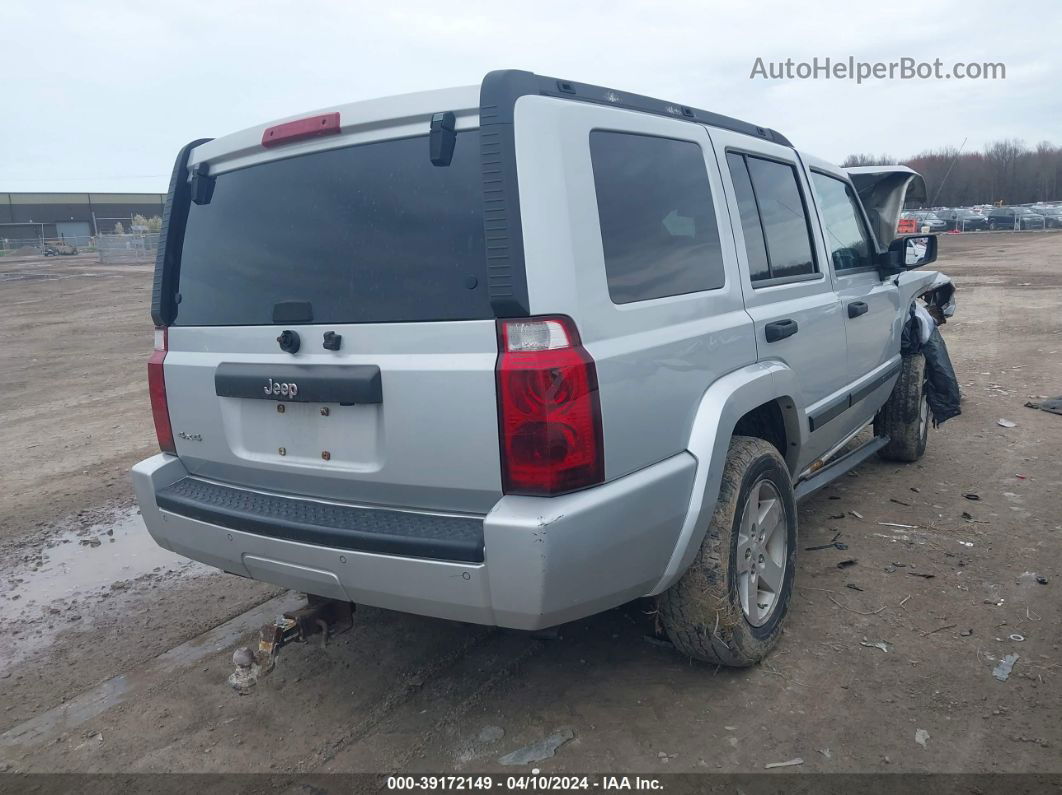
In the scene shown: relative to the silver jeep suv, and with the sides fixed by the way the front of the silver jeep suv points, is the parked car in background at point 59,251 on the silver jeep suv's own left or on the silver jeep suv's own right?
on the silver jeep suv's own left

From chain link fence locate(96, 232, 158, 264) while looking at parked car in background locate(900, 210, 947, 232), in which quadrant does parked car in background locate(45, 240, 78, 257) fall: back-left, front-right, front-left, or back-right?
back-left

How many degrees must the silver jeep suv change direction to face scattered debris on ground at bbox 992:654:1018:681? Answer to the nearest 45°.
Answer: approximately 45° to its right

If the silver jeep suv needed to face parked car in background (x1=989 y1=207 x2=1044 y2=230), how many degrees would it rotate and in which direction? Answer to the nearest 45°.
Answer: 0° — it already faces it

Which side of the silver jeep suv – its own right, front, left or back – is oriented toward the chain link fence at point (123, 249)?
left

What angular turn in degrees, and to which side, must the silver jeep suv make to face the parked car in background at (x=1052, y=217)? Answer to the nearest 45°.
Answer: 0° — it already faces it

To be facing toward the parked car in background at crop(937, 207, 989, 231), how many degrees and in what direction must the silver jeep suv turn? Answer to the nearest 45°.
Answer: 0° — it already faces it

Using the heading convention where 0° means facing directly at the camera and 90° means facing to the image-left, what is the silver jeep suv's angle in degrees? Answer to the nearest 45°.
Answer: approximately 225°

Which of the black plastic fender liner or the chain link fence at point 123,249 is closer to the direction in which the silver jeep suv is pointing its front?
the black plastic fender liner

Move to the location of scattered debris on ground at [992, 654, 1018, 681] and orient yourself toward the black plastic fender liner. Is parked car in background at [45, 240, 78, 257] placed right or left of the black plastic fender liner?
left

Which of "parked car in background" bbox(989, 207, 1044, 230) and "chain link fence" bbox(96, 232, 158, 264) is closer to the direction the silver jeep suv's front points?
the parked car in background
